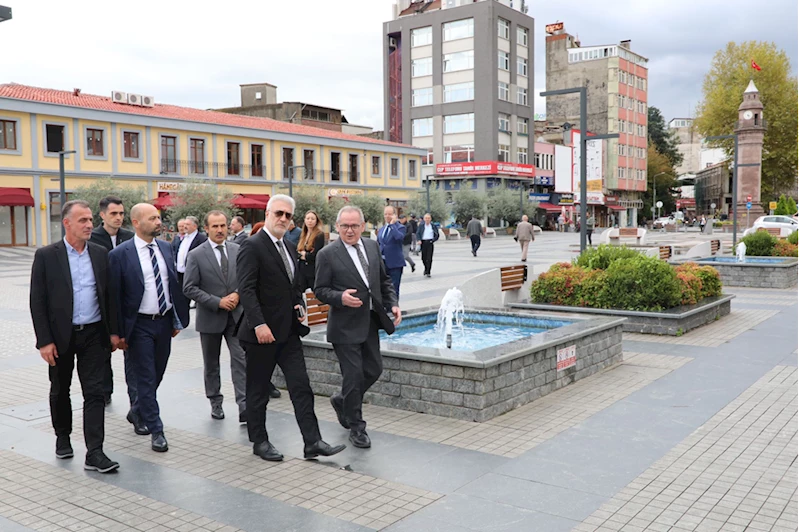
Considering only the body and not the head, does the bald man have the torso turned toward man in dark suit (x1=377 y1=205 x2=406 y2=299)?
no

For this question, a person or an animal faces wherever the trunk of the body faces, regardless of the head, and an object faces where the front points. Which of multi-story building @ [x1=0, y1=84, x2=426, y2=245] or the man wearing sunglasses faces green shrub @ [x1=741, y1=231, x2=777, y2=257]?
the multi-story building

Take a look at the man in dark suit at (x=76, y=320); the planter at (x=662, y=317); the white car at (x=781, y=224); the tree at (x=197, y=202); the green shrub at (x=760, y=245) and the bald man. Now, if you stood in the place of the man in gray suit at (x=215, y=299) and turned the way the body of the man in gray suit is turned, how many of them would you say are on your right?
2

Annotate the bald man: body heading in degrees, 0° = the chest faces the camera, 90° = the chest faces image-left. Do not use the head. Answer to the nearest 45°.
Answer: approximately 315°

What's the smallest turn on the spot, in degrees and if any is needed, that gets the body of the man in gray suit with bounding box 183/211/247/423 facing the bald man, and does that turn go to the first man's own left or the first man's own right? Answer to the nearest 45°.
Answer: approximately 90° to the first man's own right

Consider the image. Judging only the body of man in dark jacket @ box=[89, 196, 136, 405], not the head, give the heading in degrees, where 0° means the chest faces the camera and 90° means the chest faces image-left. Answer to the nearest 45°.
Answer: approximately 315°

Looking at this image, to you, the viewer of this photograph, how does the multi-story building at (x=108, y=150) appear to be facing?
facing the viewer and to the right of the viewer

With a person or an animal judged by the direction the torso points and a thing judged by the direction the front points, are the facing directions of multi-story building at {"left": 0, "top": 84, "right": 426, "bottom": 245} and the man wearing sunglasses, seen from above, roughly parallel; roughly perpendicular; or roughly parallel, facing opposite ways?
roughly parallel

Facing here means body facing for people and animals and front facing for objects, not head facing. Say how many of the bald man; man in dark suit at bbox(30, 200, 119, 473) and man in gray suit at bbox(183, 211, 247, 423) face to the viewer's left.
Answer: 0

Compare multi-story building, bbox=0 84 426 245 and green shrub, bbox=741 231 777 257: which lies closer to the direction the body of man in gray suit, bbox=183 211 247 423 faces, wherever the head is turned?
the green shrub

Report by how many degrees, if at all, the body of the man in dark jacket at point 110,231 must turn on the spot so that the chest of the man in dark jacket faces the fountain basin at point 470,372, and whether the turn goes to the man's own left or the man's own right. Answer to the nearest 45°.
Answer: approximately 45° to the man's own left

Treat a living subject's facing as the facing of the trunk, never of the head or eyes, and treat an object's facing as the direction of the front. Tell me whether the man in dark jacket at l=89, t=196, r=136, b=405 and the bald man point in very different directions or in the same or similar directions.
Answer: same or similar directions

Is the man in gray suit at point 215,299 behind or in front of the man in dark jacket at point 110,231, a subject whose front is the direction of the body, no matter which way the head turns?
in front

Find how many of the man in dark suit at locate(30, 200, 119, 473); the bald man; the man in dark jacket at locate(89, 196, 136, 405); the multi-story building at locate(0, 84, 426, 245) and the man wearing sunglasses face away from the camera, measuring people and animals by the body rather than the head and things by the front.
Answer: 0

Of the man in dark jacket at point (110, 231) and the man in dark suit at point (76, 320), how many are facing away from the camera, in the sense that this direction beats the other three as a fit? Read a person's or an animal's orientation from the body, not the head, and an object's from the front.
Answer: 0
